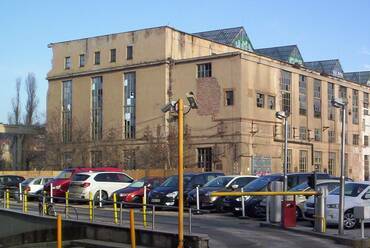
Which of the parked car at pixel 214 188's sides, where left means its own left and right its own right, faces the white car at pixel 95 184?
right

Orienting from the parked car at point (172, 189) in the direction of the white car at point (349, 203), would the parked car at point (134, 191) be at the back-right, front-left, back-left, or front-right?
back-right

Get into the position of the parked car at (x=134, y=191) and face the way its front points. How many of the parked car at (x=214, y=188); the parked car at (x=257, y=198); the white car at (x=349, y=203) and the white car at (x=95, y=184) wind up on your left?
3

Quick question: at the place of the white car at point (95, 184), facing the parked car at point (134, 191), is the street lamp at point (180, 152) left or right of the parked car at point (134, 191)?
right

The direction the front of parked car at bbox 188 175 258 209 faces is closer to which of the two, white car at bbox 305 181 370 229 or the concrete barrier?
the concrete barrier

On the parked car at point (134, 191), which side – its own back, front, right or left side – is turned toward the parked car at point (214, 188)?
left
